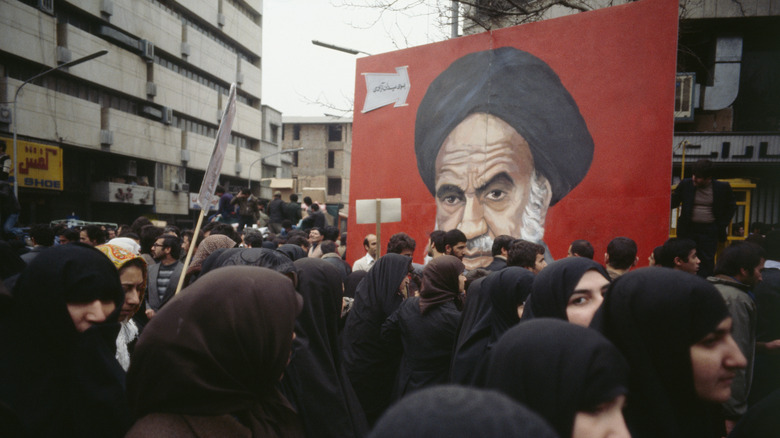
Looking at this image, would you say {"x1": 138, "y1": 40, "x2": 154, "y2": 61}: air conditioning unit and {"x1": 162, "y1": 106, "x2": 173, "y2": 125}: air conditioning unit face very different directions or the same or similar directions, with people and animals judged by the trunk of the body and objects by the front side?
same or similar directions

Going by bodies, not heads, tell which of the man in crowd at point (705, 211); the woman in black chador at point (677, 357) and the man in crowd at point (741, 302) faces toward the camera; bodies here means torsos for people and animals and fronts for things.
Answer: the man in crowd at point (705, 211)

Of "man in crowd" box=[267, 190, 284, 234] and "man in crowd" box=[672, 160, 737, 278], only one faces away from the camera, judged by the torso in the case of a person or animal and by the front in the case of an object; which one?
"man in crowd" box=[267, 190, 284, 234]

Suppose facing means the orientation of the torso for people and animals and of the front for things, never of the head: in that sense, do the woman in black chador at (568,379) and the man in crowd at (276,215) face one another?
no

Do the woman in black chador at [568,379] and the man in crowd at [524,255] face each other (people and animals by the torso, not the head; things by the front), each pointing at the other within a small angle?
no

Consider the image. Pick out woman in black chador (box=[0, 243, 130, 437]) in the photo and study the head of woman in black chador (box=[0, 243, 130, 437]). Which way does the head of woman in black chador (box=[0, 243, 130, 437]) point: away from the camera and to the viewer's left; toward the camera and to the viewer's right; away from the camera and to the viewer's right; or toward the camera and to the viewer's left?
toward the camera and to the viewer's right

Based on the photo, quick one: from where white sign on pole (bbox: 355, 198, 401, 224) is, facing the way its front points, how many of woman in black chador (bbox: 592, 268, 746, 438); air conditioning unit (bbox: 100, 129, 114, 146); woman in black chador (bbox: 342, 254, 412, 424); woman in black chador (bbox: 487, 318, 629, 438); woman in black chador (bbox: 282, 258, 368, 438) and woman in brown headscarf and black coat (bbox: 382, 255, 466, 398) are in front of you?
5

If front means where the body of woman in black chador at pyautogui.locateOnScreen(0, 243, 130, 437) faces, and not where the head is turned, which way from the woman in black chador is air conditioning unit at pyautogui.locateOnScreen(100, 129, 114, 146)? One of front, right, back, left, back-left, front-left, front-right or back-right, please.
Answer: back-left

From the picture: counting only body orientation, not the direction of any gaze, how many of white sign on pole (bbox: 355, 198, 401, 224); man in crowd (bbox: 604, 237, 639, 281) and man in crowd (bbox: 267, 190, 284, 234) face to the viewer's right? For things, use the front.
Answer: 0

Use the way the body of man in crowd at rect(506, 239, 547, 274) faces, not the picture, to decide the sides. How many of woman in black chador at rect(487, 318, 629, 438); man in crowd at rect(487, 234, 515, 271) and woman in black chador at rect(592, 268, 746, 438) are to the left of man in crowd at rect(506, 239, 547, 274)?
1

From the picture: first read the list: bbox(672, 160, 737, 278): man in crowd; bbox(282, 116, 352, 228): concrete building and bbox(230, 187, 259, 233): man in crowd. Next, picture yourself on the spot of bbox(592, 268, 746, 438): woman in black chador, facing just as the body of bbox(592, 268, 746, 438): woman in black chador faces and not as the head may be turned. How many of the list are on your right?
0

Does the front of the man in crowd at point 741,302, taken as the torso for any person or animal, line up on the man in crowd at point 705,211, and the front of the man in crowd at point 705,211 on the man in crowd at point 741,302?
no
